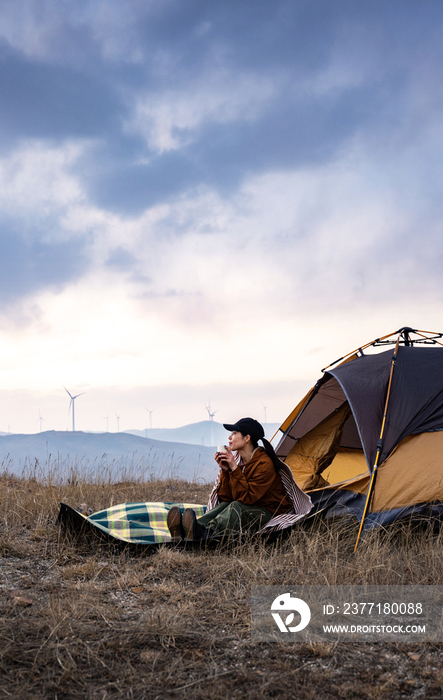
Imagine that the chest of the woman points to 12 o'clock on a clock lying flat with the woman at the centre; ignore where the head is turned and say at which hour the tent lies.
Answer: The tent is roughly at 6 o'clock from the woman.

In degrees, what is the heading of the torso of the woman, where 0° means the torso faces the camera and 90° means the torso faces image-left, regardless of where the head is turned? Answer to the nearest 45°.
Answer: approximately 90°

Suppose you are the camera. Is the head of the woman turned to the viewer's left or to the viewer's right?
to the viewer's left
